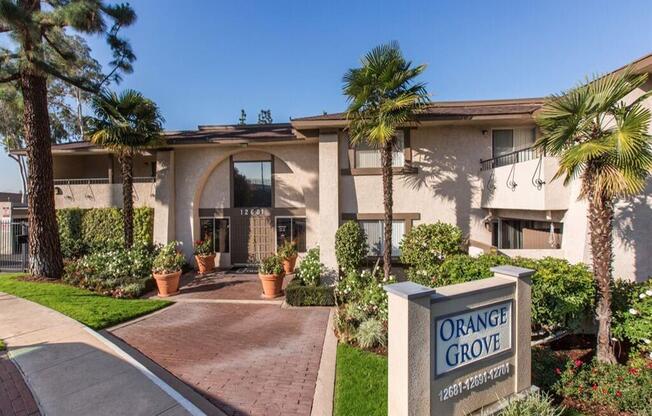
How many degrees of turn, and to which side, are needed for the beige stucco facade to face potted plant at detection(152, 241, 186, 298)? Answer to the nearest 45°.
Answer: approximately 90° to its right

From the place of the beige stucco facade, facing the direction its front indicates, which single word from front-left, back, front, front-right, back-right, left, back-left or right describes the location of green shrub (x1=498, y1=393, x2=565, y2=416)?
front

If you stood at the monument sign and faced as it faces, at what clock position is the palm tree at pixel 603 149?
The palm tree is roughly at 9 o'clock from the monument sign.

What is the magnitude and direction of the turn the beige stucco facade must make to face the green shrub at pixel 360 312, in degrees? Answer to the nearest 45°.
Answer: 0° — it already faces it

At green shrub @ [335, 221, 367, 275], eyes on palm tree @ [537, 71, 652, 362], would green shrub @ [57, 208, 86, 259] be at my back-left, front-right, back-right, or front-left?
back-right

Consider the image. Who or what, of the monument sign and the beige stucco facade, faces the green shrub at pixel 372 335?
the beige stucco facade

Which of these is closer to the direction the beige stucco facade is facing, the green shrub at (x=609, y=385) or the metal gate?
the green shrub

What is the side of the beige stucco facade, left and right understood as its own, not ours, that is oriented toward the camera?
front

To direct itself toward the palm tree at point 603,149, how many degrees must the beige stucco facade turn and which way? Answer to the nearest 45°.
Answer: approximately 45° to its left

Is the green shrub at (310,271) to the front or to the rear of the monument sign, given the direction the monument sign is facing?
to the rear

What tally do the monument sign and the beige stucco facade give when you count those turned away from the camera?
0

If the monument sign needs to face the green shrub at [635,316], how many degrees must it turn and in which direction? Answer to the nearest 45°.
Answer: approximately 90° to its left

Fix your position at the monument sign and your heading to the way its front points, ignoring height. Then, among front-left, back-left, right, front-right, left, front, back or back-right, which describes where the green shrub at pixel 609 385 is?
left
